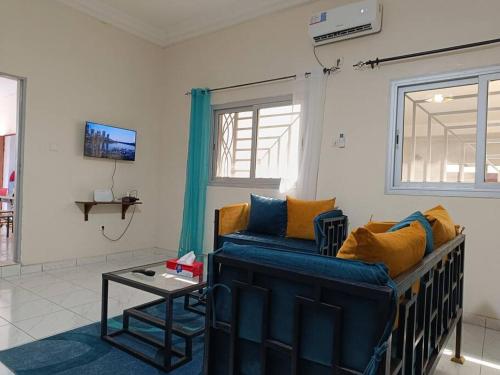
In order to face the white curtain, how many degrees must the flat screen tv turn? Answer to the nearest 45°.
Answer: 0° — it already faces it

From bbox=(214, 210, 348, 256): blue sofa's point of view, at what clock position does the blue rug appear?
The blue rug is roughly at 12 o'clock from the blue sofa.

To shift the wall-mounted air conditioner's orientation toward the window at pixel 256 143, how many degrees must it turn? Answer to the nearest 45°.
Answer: approximately 90° to its right

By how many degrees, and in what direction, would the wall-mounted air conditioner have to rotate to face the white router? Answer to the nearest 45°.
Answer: approximately 45° to its right

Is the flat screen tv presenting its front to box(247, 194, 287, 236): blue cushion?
yes

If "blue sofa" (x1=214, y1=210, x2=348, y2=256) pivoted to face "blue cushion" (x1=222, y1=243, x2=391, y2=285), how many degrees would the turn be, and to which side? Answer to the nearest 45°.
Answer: approximately 45° to its left
